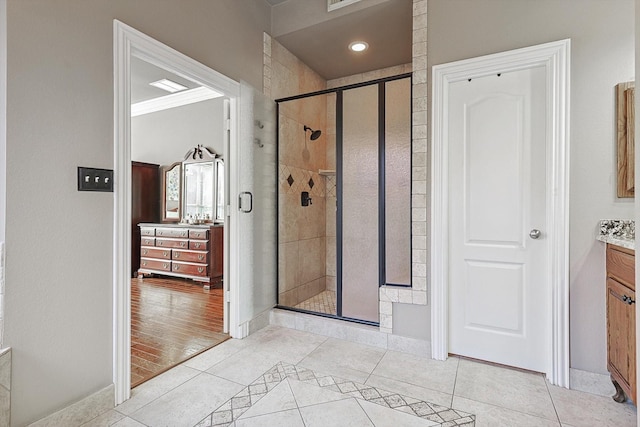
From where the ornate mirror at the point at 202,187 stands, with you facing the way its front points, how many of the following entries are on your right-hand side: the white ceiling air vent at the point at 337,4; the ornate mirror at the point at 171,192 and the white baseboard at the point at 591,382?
1

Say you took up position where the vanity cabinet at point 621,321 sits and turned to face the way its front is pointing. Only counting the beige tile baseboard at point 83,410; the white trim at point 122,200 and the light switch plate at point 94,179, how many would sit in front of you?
3

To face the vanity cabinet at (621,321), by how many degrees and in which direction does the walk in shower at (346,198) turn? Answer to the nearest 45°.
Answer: approximately 90° to its left

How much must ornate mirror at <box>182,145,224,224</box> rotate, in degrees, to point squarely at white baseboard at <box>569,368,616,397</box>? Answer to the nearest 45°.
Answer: approximately 90° to its left

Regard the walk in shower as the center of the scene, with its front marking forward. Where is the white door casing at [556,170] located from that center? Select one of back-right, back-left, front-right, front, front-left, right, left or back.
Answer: left

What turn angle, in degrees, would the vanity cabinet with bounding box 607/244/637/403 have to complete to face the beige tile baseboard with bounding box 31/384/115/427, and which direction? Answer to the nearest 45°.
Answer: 0° — it already faces it

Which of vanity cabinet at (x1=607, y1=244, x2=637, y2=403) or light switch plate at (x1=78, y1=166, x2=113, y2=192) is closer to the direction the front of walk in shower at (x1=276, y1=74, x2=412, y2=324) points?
the light switch plate

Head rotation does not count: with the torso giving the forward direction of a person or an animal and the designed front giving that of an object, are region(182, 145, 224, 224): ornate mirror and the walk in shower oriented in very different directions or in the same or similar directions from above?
same or similar directions

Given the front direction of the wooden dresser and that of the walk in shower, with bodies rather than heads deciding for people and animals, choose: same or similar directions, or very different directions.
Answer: same or similar directions

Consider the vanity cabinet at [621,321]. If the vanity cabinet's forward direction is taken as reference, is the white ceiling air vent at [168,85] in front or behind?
in front

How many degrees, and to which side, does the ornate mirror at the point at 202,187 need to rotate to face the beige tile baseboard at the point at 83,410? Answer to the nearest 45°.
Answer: approximately 45° to its left

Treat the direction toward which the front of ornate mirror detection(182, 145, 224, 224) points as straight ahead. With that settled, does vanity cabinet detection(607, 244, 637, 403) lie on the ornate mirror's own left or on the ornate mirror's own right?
on the ornate mirror's own left

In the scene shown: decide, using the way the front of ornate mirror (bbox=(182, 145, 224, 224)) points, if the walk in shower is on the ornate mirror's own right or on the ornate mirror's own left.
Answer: on the ornate mirror's own left

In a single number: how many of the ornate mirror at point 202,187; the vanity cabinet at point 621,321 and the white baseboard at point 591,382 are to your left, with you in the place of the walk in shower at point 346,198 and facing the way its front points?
2

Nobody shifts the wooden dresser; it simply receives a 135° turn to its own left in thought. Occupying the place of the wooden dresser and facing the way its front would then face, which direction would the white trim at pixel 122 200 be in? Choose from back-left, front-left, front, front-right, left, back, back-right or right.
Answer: right

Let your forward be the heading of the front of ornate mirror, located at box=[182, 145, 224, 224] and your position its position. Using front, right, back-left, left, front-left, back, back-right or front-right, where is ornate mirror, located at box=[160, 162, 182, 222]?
right

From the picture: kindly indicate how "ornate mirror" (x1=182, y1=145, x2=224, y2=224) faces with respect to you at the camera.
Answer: facing the viewer and to the left of the viewer
